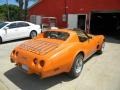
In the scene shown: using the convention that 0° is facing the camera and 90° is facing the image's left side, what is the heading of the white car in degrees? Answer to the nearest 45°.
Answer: approximately 45°

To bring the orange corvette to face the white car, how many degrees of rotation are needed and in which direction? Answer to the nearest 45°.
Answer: approximately 45° to its left

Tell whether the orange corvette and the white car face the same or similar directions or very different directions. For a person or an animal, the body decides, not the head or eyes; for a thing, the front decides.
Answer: very different directions

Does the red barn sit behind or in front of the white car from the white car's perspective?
behind

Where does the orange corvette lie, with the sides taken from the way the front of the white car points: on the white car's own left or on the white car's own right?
on the white car's own left

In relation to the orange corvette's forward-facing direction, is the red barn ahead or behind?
ahead

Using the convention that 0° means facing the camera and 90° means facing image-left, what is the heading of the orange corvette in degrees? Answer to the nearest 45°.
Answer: approximately 225°
